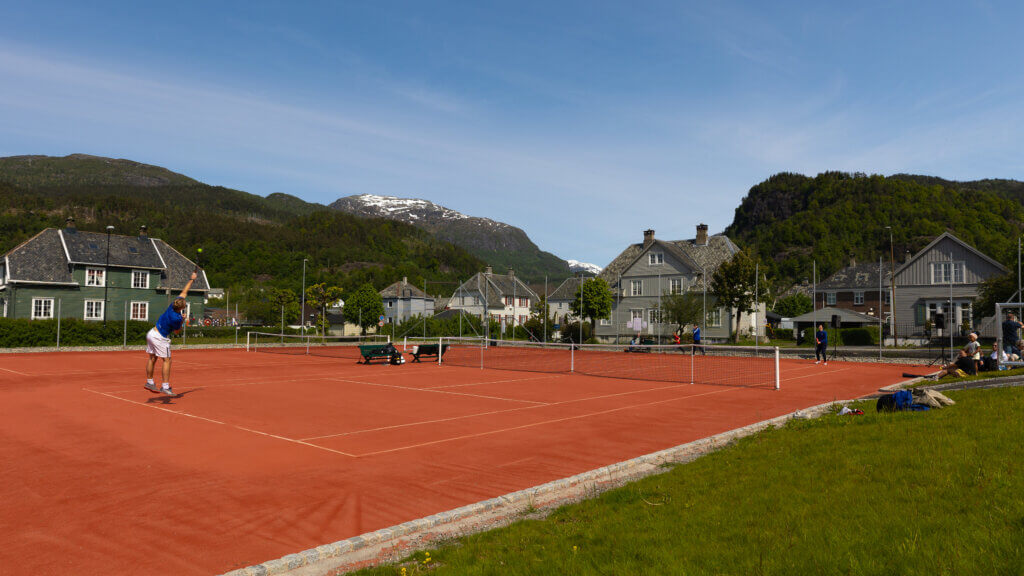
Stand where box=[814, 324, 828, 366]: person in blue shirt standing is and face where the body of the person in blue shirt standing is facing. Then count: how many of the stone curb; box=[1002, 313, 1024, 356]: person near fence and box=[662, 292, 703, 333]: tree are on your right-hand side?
1

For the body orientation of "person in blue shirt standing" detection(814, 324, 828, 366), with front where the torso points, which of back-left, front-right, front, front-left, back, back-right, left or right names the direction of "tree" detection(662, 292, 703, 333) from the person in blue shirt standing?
right

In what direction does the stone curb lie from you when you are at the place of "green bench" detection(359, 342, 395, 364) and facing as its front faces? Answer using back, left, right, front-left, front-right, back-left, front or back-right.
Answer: front

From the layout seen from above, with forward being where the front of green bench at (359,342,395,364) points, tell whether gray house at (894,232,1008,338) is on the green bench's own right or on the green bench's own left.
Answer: on the green bench's own left

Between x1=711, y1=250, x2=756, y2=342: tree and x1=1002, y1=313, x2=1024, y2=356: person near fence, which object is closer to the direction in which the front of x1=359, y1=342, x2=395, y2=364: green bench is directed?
the person near fence

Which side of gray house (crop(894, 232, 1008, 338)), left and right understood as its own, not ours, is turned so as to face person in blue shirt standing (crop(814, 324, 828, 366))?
front

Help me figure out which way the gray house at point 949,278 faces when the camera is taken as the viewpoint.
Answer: facing the viewer

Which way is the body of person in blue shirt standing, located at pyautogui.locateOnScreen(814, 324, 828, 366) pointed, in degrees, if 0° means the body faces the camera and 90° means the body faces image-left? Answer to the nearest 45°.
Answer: approximately 45°

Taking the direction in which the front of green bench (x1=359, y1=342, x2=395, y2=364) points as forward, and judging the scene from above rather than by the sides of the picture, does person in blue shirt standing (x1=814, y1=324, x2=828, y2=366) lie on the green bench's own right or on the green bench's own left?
on the green bench's own left

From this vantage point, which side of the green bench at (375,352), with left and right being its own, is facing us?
front

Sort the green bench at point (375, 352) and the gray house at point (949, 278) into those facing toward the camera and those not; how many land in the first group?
2

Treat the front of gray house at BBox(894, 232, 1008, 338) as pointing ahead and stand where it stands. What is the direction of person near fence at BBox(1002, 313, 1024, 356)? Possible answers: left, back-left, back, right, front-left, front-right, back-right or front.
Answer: front
